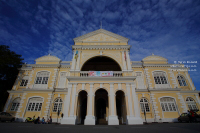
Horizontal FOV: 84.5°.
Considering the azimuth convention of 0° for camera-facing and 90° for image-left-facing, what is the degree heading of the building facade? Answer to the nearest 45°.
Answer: approximately 0°

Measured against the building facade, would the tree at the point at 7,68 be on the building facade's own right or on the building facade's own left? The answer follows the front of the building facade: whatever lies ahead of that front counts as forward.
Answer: on the building facade's own right
